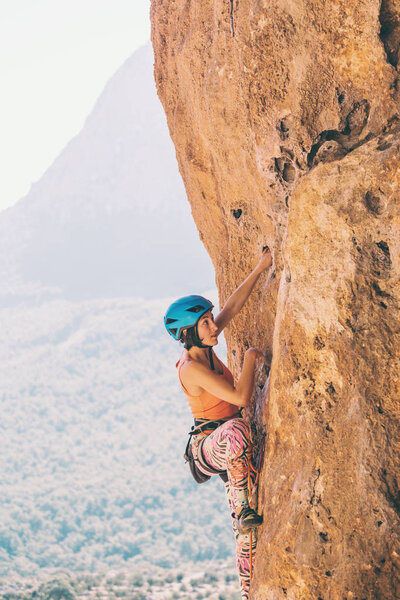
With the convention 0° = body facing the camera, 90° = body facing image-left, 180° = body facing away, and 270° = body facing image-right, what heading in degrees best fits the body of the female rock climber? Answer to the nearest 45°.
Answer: approximately 270°
